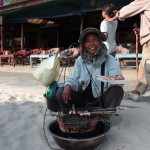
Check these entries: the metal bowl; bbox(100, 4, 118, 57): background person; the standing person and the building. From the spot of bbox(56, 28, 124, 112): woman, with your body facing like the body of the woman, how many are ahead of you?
1

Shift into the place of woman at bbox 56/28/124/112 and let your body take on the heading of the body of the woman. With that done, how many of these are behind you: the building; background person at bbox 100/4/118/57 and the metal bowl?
2

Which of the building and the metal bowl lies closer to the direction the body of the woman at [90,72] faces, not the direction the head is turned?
the metal bowl

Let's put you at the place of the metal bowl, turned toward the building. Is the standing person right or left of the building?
right

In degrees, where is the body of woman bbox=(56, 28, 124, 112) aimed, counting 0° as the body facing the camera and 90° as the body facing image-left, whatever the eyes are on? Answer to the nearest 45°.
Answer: approximately 0°

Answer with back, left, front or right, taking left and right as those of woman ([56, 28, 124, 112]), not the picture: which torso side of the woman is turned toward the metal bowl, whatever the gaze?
front

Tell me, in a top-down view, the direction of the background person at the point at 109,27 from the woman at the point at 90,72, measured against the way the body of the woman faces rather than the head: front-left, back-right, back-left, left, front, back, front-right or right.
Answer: back

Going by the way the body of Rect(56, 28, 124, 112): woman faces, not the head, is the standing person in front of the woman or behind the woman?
behind

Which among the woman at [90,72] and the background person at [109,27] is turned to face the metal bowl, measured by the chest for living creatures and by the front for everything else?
the woman
